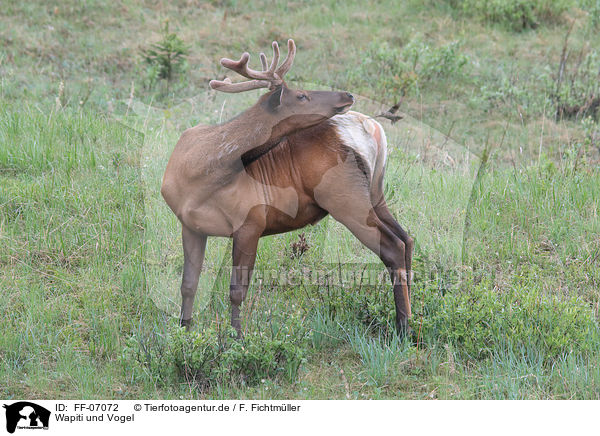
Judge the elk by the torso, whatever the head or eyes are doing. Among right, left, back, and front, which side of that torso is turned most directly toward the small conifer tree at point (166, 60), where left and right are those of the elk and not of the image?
right

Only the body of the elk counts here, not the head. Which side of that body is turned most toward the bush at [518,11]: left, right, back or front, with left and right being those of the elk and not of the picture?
right

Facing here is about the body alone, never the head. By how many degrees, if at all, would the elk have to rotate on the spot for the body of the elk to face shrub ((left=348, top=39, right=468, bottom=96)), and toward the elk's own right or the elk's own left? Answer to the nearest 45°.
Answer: approximately 90° to the elk's own right

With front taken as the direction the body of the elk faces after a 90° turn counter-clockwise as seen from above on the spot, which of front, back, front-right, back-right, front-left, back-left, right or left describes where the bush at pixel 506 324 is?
left

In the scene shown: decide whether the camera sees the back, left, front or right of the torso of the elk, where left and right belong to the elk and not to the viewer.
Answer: left

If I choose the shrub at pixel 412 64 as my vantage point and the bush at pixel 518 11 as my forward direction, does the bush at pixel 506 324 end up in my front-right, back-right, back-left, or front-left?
back-right

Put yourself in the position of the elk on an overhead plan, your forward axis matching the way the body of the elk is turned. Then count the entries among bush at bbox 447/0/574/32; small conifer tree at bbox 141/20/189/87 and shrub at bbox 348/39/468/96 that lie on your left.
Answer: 0

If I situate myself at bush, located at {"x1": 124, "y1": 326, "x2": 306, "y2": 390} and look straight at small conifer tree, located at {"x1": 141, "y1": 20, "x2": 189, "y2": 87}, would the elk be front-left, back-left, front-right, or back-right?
front-right

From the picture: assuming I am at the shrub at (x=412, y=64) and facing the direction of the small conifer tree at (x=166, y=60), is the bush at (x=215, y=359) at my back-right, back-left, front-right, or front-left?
front-left
